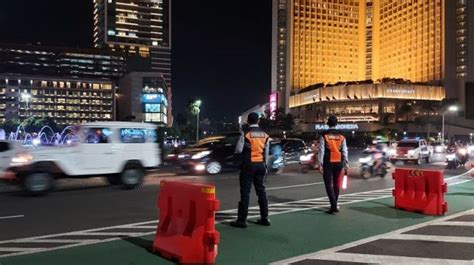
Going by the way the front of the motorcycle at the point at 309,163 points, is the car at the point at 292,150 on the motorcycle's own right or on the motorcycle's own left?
on the motorcycle's own right

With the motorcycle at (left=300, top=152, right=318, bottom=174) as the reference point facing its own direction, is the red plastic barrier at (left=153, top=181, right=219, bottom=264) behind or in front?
in front

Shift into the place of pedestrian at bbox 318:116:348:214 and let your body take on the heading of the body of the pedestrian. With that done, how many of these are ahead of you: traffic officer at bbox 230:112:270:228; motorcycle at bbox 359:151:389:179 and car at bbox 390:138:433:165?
2

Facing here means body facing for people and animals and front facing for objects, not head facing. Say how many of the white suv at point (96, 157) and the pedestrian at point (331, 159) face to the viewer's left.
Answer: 1

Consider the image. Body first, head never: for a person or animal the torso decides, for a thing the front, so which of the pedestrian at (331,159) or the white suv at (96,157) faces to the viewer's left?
the white suv

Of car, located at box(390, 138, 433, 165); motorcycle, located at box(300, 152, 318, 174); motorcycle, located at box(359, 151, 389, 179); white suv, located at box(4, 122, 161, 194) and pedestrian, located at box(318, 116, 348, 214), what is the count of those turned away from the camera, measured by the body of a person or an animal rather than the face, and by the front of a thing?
1

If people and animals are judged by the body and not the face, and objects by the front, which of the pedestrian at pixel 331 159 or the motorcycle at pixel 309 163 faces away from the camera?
the pedestrian

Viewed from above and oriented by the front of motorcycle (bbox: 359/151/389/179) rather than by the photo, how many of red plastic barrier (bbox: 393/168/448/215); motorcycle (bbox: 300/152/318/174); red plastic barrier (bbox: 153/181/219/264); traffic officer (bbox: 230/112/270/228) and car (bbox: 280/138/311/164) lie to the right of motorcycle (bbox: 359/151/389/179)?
2

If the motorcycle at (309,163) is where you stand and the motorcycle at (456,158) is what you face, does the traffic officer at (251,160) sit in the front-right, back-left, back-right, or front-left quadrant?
back-right

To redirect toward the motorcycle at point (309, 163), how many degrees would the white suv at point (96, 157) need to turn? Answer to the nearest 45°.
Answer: approximately 135° to its right

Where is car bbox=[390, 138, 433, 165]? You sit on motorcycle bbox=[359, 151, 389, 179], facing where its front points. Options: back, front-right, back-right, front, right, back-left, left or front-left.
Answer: back-right

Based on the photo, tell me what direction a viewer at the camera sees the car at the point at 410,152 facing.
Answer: facing the viewer and to the left of the viewer

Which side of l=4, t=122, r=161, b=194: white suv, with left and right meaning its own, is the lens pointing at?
left

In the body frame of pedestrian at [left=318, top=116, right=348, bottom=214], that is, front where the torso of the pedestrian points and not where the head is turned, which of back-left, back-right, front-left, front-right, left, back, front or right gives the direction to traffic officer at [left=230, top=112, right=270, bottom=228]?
back-left

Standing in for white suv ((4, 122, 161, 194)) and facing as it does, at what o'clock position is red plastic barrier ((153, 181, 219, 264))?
The red plastic barrier is roughly at 9 o'clock from the white suv.

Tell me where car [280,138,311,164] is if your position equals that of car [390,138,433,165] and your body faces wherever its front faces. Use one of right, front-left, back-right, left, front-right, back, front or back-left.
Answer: front

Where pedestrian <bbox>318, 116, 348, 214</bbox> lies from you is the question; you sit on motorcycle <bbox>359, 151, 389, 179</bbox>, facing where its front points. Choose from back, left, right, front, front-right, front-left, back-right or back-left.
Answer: front-left

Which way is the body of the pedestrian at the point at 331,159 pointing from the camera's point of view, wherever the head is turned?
away from the camera
